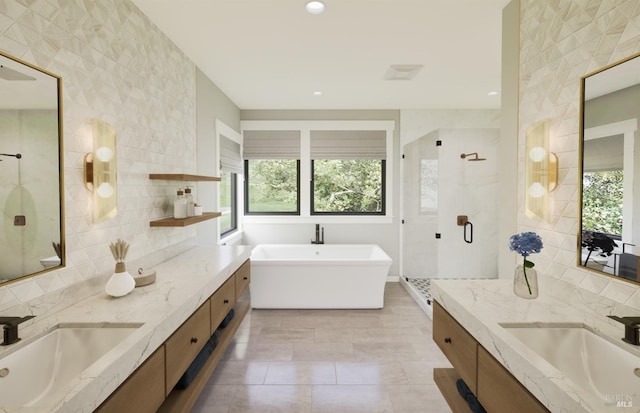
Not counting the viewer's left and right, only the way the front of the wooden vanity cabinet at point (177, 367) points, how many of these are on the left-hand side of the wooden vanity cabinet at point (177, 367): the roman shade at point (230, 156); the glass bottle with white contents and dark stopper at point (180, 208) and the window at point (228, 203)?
3

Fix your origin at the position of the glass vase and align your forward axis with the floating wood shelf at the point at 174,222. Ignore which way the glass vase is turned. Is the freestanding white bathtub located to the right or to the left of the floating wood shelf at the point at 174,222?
right

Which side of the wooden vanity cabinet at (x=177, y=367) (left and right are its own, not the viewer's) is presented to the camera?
right

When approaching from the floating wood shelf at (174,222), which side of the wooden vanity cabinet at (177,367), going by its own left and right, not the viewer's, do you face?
left

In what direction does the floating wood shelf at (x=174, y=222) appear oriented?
to the viewer's right

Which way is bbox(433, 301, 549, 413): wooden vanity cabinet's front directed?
to the viewer's left

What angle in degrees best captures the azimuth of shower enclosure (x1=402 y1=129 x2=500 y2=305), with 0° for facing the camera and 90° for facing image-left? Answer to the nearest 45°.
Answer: approximately 45°

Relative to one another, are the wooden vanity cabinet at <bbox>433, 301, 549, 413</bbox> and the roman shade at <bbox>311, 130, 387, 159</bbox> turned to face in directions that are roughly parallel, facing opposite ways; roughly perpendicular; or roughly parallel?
roughly perpendicular

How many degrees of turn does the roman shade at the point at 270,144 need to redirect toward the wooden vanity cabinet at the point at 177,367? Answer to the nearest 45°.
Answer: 0° — it already faces it

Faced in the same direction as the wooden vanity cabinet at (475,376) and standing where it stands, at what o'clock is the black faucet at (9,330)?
The black faucet is roughly at 11 o'clock from the wooden vanity cabinet.
